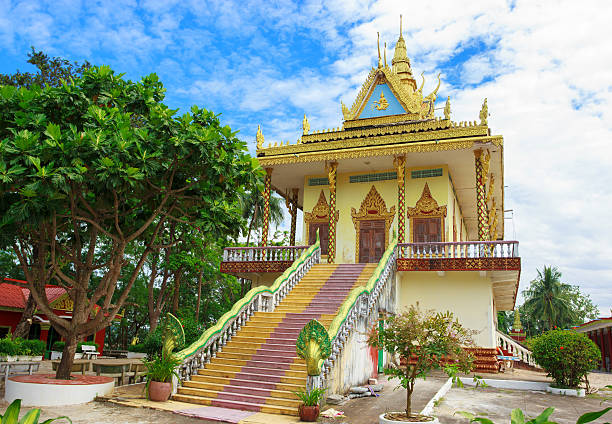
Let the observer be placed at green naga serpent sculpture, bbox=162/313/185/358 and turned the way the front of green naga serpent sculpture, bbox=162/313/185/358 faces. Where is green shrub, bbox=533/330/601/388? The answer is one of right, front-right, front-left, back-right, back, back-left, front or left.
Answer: back-left

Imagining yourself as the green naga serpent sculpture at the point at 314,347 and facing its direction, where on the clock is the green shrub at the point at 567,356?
The green shrub is roughly at 8 o'clock from the green naga serpent sculpture.

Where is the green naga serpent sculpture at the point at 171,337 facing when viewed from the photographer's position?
facing the viewer and to the left of the viewer

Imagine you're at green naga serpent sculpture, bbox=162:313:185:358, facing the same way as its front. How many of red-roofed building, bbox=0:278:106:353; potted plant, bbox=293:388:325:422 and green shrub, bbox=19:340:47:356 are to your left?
1

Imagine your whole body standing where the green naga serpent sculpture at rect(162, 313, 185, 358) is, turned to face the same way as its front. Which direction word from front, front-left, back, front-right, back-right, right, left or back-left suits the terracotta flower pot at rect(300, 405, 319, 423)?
left

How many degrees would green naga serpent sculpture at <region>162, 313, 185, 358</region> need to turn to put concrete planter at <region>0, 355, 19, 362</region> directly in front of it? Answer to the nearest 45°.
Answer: approximately 90° to its right

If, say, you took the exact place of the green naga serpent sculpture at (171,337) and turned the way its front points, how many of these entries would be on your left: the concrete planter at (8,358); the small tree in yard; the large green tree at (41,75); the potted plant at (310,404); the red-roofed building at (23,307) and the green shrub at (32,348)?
2

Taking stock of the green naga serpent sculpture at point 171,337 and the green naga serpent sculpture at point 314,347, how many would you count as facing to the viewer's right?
0

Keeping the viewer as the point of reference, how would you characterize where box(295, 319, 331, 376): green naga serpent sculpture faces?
facing the viewer

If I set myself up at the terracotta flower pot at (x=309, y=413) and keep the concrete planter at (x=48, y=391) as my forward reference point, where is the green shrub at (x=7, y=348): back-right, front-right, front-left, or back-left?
front-right

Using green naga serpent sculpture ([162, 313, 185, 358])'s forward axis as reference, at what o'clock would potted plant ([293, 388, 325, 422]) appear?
The potted plant is roughly at 9 o'clock from the green naga serpent sculpture.

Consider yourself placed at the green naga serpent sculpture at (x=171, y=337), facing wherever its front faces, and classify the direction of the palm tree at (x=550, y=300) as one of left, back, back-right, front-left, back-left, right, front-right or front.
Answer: back

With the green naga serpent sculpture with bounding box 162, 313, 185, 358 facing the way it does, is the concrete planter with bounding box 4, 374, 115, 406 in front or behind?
in front

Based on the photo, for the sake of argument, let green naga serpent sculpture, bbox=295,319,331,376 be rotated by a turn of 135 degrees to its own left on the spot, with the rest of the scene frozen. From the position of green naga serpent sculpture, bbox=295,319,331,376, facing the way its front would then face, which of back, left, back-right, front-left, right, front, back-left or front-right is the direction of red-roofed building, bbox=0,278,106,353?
left

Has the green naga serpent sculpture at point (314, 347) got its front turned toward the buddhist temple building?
no

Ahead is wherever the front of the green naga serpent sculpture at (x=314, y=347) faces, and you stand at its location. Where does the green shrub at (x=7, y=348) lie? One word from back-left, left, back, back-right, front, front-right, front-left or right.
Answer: back-right
